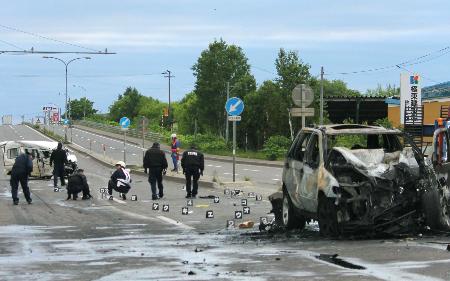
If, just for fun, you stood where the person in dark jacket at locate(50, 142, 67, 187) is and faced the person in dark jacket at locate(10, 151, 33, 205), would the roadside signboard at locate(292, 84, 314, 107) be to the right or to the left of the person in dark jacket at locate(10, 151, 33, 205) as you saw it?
left

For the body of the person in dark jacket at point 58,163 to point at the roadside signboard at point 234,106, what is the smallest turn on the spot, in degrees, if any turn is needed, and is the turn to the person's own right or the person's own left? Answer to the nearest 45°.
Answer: approximately 135° to the person's own right

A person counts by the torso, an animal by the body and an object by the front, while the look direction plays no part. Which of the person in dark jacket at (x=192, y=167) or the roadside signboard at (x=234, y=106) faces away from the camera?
the person in dark jacket

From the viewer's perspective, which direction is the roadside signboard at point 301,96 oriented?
away from the camera

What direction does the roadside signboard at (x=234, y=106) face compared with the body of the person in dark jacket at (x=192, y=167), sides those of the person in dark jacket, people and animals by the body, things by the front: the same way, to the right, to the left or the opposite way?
the opposite way

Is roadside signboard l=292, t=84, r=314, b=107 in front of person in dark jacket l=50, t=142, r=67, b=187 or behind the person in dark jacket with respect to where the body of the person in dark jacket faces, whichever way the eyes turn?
behind

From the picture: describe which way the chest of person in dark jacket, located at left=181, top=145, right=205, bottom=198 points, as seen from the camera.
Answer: away from the camera

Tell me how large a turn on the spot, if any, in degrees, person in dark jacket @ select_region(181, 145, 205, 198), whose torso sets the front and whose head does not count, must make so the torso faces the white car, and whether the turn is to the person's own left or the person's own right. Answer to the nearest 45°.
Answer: approximately 45° to the person's own left

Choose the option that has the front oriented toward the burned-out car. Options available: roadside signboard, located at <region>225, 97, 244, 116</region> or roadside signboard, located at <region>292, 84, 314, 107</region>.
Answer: roadside signboard, located at <region>225, 97, 244, 116</region>
